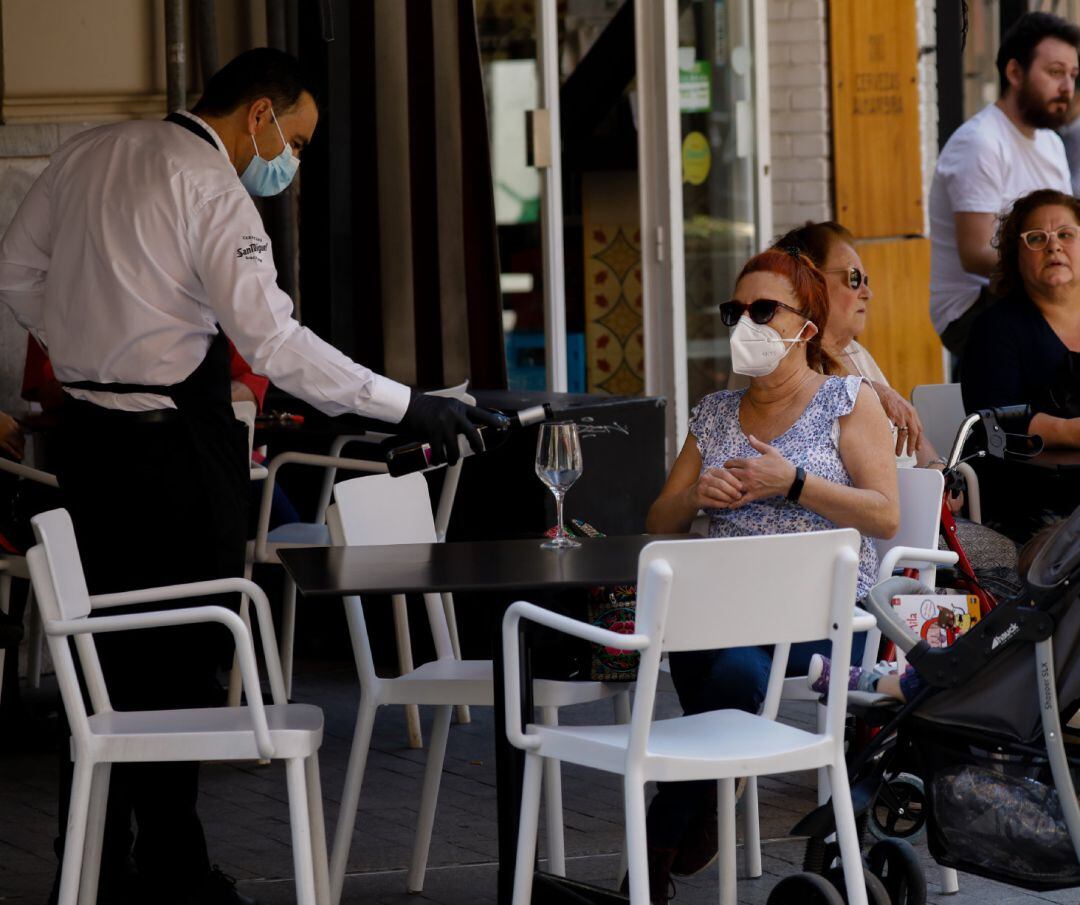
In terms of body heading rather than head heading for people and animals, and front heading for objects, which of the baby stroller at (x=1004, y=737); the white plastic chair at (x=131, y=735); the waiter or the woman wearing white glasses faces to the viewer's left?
the baby stroller

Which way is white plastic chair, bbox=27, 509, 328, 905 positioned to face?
to the viewer's right

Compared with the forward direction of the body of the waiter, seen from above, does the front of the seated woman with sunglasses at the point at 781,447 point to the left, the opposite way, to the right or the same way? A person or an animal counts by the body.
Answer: the opposite way

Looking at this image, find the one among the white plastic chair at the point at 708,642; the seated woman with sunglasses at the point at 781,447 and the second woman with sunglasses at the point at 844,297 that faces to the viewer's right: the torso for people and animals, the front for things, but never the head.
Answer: the second woman with sunglasses

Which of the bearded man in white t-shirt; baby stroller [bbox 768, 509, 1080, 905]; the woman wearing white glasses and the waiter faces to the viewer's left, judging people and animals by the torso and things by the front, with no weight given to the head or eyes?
the baby stroller

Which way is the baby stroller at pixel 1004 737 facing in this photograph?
to the viewer's left

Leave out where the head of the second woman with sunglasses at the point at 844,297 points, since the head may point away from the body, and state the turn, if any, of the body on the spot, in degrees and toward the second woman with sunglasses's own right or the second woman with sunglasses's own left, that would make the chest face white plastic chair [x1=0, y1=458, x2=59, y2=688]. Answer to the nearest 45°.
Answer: approximately 180°

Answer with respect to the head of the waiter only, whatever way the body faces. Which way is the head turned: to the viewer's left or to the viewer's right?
to the viewer's right

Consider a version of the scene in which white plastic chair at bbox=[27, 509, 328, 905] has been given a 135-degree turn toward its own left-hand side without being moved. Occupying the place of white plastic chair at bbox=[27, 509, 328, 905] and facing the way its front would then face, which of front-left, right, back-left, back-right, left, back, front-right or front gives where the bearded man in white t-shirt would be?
right

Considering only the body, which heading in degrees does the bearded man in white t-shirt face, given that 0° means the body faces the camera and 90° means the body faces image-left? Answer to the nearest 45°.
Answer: approximately 315°

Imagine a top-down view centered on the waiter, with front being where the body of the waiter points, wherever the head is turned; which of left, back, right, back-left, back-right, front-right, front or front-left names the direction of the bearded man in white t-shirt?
front

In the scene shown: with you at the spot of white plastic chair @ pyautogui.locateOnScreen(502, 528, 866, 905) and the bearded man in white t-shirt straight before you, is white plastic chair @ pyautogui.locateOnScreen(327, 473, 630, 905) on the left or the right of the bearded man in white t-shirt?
left

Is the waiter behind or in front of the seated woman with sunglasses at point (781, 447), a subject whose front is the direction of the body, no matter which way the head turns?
in front

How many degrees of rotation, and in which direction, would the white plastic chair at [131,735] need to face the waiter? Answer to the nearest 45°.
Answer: approximately 90° to its left

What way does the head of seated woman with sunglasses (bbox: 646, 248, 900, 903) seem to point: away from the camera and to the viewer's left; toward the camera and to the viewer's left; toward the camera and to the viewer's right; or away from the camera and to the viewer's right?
toward the camera and to the viewer's left

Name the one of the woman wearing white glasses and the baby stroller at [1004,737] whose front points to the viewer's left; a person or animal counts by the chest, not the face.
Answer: the baby stroller

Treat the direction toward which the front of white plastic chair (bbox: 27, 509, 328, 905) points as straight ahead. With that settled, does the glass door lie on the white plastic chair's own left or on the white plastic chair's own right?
on the white plastic chair's own left
